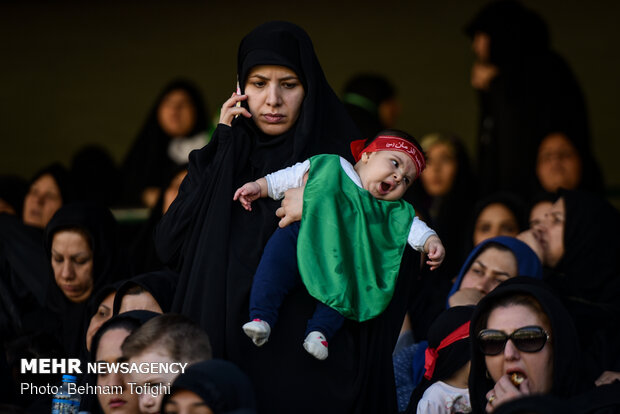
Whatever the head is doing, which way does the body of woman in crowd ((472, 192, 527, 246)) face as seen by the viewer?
toward the camera

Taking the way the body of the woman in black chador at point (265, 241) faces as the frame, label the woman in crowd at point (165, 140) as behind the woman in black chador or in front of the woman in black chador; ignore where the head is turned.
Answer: behind

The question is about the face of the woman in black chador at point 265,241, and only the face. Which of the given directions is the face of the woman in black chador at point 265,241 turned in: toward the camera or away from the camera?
toward the camera

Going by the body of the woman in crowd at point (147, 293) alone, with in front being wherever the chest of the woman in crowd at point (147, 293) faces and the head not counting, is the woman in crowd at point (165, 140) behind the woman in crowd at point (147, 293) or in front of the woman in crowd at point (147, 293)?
behind

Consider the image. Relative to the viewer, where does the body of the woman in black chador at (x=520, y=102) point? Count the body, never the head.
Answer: to the viewer's left

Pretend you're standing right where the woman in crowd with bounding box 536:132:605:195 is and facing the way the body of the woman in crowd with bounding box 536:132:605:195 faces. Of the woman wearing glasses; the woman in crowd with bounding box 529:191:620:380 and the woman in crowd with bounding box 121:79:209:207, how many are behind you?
0

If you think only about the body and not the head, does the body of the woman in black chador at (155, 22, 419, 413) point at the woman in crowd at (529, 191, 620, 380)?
no

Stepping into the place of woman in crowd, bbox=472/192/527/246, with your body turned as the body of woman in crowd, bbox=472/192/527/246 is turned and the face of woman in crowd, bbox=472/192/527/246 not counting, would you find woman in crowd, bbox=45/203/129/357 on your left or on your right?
on your right

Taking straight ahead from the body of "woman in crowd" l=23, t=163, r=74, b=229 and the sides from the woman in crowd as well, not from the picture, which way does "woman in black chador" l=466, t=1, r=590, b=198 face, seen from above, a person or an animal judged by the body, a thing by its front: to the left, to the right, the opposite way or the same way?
to the right

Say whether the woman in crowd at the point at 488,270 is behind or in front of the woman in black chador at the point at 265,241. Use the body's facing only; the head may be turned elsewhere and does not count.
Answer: behind

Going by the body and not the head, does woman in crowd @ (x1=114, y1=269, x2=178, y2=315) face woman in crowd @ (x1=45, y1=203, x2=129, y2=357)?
no

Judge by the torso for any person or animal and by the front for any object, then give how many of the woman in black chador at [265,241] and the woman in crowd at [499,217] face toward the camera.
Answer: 2

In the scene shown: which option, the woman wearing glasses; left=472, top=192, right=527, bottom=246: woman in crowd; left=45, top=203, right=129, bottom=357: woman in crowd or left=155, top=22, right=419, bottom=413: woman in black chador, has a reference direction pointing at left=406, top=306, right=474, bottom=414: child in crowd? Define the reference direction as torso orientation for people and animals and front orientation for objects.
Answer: left=472, top=192, right=527, bottom=246: woman in crowd

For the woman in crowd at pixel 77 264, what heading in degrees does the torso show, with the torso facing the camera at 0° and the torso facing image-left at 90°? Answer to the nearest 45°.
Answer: approximately 45°

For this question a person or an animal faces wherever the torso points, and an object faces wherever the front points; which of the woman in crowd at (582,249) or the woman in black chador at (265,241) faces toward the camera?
the woman in black chador

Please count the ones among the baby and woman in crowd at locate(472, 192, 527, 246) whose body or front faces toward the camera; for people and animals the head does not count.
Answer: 2

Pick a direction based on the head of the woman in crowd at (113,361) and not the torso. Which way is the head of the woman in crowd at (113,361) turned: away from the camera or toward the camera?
toward the camera
